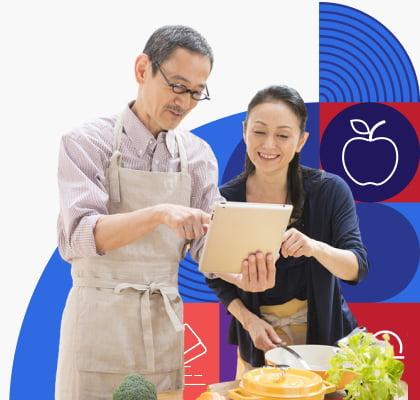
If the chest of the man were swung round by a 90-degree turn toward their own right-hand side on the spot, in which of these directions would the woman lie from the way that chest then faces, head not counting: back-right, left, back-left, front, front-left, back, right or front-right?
back

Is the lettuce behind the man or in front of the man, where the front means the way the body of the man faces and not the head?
in front

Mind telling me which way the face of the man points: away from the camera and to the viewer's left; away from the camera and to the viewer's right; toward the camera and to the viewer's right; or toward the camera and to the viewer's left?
toward the camera and to the viewer's right

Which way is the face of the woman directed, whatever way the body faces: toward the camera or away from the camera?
toward the camera

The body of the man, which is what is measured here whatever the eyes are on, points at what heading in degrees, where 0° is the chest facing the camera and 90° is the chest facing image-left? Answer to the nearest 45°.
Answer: approximately 315°

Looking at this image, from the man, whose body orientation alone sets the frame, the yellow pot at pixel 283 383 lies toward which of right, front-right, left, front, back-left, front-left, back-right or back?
front
